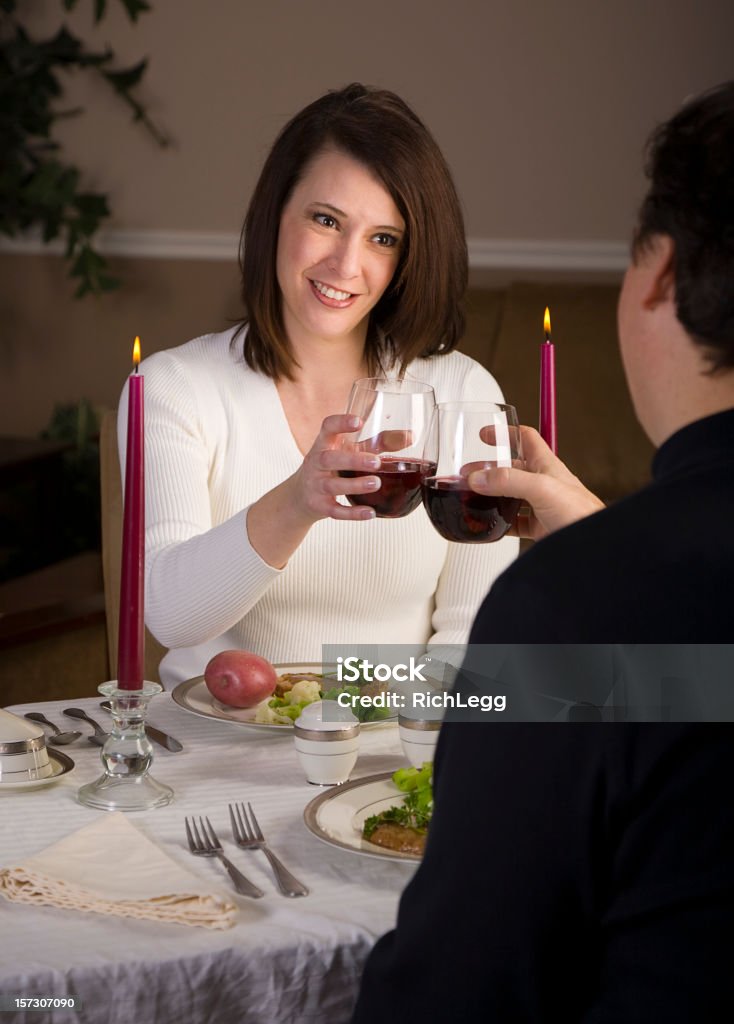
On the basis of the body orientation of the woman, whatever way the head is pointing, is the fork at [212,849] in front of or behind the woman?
in front

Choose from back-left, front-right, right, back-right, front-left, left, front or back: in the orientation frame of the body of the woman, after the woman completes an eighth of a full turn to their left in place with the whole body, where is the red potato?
front-right

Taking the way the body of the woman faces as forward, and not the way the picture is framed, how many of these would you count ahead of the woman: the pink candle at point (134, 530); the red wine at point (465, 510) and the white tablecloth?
3

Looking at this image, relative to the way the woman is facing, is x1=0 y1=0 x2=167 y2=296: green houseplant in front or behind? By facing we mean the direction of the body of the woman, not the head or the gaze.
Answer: behind

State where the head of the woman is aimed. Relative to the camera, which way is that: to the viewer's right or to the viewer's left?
to the viewer's right

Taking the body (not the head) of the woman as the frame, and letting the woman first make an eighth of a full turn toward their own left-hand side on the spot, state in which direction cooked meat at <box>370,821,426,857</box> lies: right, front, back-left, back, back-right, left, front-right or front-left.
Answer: front-right

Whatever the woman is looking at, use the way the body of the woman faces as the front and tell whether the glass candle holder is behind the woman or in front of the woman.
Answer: in front

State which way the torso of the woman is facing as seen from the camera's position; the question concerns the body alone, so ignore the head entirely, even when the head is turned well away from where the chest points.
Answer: toward the camera

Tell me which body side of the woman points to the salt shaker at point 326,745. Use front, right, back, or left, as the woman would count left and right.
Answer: front

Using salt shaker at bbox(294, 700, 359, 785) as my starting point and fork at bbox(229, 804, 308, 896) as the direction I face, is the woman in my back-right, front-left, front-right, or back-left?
back-right

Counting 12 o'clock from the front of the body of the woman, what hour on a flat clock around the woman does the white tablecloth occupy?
The white tablecloth is roughly at 12 o'clock from the woman.
